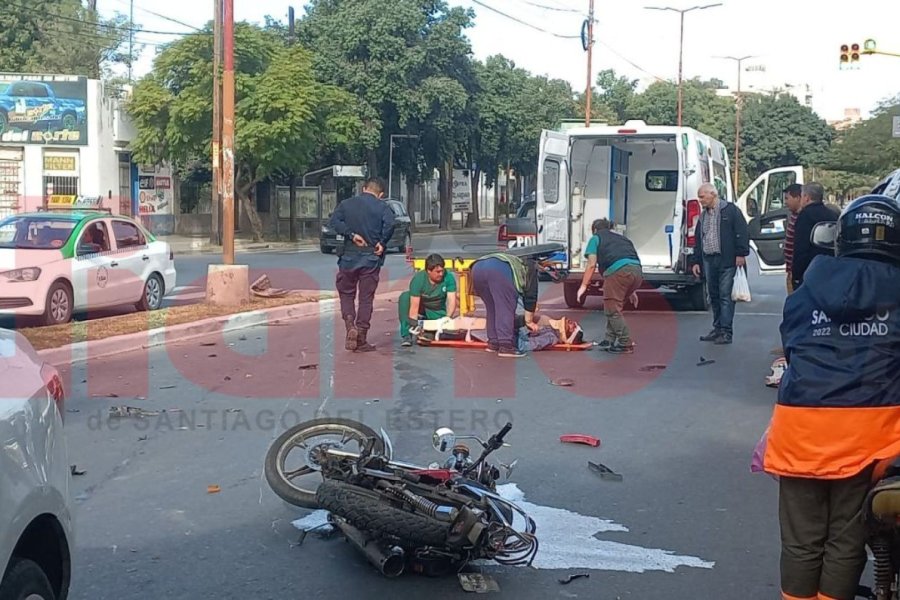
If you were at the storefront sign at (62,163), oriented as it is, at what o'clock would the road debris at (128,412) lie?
The road debris is roughly at 12 o'clock from the storefront sign.

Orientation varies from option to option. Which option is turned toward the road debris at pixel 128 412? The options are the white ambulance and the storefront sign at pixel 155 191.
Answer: the storefront sign

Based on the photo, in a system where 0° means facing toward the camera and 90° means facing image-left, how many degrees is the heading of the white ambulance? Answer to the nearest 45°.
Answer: approximately 225°

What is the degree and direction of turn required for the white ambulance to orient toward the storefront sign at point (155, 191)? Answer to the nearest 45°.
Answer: approximately 90° to its left

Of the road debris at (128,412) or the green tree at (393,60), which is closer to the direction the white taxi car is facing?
the road debris

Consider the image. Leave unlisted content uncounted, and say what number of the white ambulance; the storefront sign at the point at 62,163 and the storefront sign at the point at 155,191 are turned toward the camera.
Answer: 2

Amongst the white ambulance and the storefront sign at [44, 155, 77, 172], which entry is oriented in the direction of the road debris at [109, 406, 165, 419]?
the storefront sign

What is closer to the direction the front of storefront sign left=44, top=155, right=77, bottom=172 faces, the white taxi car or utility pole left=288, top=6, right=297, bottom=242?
the white taxi car

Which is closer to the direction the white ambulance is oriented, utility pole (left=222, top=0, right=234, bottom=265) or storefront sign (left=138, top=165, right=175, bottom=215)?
the storefront sign

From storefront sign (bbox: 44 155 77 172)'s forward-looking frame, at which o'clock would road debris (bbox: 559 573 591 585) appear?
The road debris is roughly at 12 o'clock from the storefront sign.

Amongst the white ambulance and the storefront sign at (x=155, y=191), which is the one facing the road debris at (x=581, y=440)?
the storefront sign

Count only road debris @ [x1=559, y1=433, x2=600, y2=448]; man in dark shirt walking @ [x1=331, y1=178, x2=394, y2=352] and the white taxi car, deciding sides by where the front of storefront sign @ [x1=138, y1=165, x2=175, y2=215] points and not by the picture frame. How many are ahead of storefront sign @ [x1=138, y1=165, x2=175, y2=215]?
3

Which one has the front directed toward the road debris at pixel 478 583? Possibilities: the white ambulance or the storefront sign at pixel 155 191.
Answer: the storefront sign
